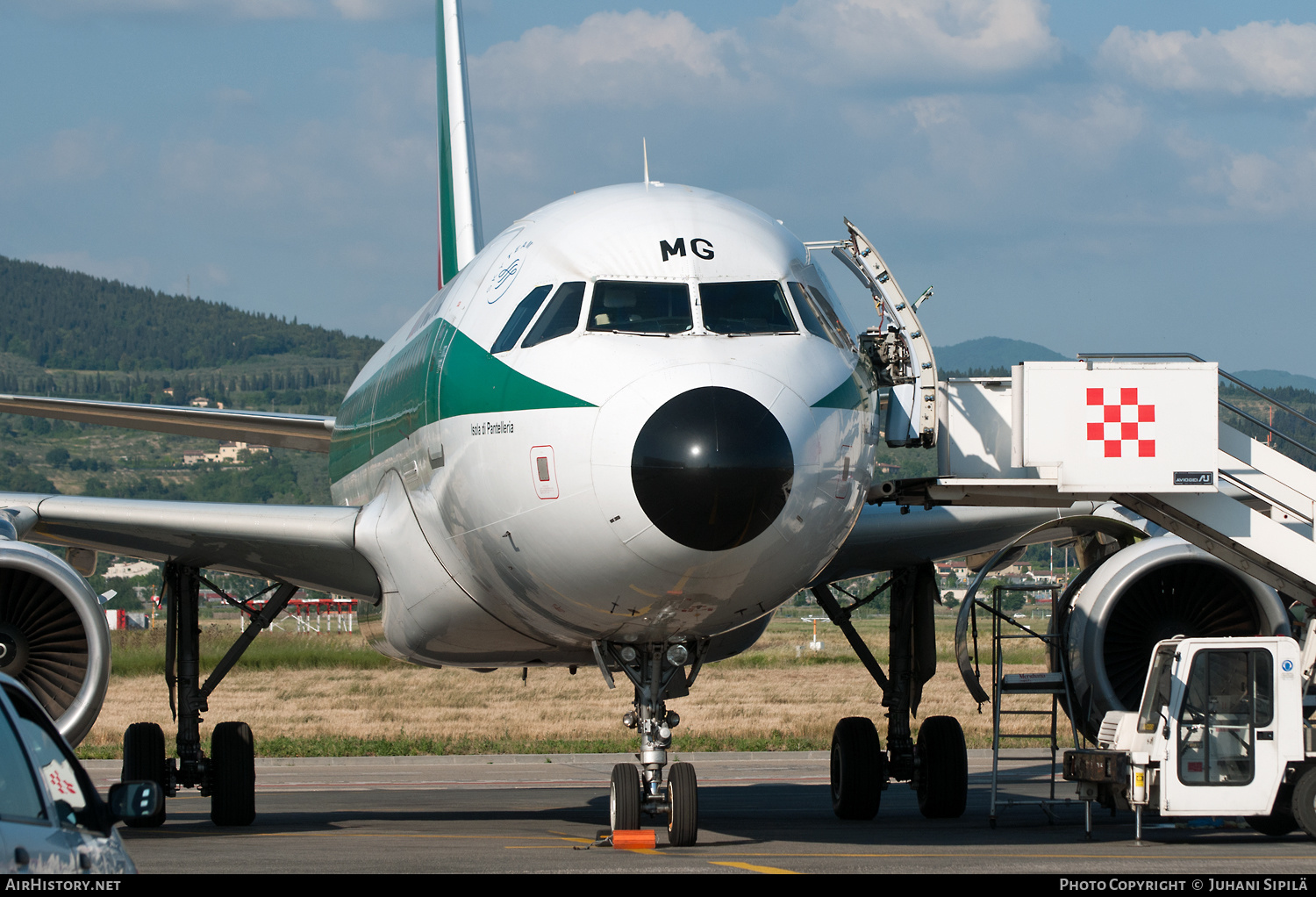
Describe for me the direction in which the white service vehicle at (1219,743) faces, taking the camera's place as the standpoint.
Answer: facing to the left of the viewer

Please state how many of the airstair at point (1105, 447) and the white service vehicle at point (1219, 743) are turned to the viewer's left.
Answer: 2

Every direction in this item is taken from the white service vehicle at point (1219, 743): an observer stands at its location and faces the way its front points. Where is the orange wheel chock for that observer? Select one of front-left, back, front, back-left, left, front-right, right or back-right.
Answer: front-left

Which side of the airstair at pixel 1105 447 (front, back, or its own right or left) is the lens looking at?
left

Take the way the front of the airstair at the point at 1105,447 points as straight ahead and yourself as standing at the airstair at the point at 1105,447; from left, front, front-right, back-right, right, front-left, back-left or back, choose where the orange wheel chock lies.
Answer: front-left
